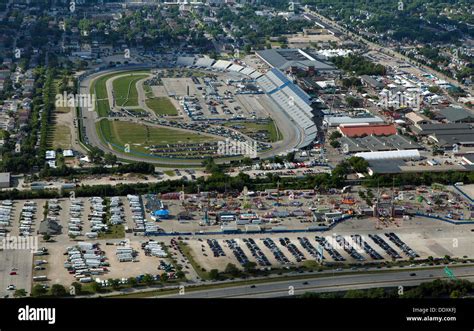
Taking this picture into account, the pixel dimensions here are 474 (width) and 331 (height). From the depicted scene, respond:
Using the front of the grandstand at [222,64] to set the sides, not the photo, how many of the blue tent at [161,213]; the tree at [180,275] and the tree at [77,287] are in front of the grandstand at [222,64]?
3

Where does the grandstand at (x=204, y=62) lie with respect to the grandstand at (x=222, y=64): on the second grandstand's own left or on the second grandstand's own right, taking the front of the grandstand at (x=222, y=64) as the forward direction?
on the second grandstand's own right

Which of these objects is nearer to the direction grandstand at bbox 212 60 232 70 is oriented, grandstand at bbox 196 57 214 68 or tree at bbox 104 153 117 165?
the tree

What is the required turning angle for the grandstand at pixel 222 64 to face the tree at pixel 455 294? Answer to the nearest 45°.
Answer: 0° — it already faces it

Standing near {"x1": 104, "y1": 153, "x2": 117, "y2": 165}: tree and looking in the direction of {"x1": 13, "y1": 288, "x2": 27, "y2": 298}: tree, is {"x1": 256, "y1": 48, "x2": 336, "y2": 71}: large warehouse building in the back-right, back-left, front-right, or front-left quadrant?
back-left

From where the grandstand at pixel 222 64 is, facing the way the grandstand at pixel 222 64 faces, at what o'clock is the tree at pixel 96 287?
The tree is roughly at 12 o'clock from the grandstand.

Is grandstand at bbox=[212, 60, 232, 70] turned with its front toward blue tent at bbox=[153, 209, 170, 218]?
yes

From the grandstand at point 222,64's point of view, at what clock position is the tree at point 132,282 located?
The tree is roughly at 12 o'clock from the grandstand.

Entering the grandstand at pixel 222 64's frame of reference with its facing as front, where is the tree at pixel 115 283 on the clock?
The tree is roughly at 12 o'clock from the grandstand.

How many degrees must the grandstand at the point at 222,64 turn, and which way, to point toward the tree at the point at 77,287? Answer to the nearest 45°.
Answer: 0° — it already faces it

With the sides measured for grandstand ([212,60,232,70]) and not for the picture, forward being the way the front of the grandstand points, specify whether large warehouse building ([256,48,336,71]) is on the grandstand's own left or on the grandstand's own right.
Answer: on the grandstand's own left

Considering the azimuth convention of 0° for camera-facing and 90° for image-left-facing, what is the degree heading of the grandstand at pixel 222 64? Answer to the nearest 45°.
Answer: approximately 0°
